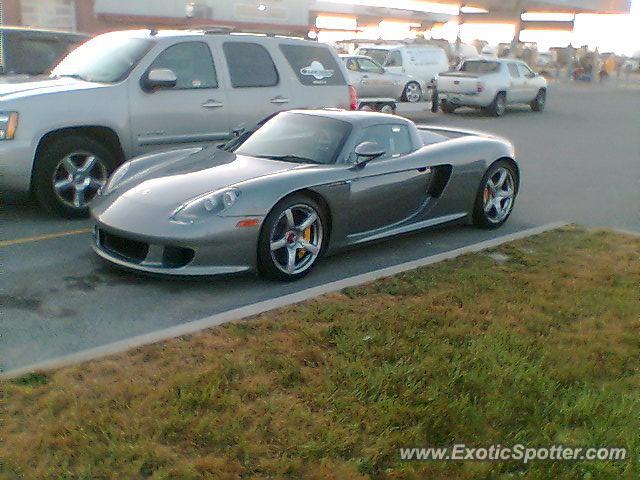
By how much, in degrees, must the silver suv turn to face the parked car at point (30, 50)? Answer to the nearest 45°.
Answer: approximately 90° to its right

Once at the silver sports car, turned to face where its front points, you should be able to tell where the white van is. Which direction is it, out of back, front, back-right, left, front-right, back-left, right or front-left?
back-right

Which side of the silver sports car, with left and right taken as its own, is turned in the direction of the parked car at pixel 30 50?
right

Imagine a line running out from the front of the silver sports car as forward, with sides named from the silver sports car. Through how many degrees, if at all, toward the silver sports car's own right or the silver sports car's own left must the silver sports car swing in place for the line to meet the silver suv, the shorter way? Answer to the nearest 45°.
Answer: approximately 90° to the silver sports car's own right

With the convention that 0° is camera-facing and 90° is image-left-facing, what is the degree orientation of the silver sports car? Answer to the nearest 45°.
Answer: approximately 45°

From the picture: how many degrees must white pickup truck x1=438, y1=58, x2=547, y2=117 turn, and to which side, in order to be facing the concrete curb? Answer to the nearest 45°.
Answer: approximately 135° to its right

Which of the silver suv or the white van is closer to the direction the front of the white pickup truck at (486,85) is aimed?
the white van

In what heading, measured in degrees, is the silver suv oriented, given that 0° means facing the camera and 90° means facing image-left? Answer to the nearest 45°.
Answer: approximately 45°

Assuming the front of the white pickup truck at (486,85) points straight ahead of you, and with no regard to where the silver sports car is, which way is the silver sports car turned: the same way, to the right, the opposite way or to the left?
the opposite way

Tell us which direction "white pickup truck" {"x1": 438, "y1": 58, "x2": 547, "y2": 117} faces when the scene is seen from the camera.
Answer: facing away from the viewer and to the right of the viewer

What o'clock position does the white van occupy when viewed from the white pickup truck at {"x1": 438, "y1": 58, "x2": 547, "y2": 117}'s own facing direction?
The white van is roughly at 9 o'clock from the white pickup truck.

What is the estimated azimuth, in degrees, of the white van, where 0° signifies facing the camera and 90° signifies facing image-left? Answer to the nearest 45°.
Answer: approximately 45°
